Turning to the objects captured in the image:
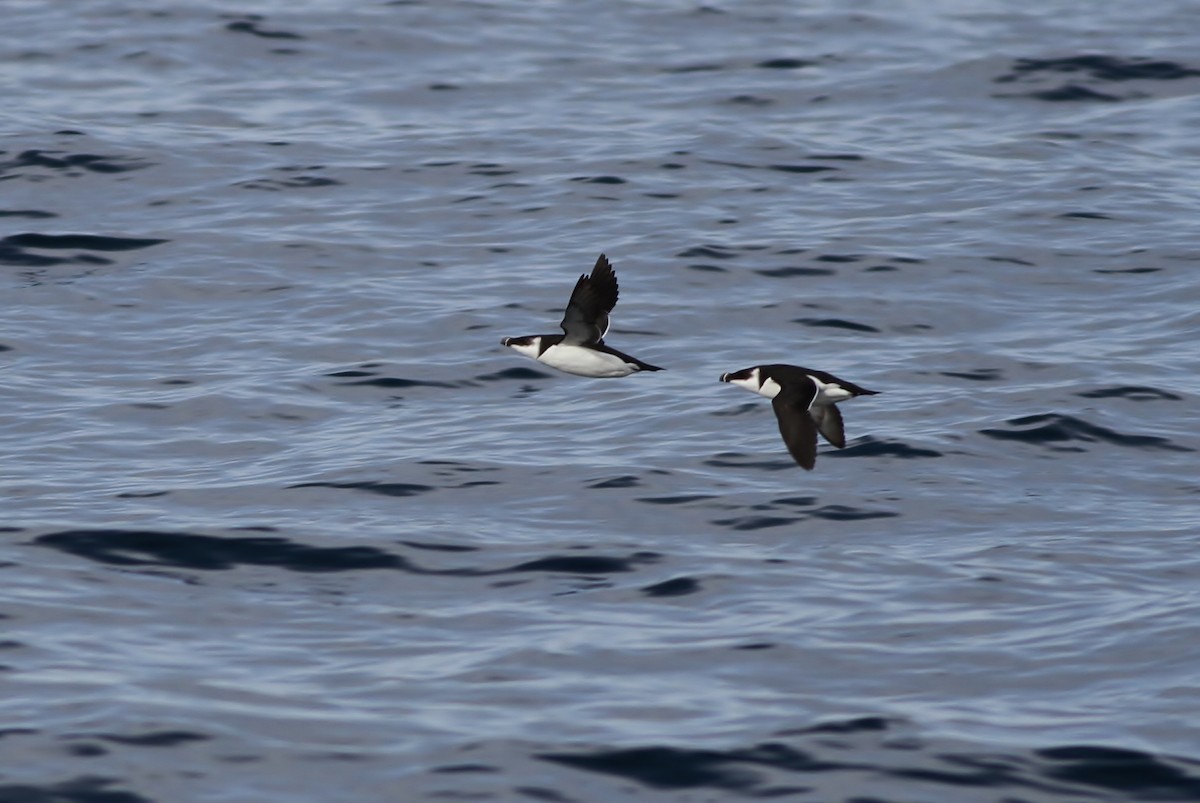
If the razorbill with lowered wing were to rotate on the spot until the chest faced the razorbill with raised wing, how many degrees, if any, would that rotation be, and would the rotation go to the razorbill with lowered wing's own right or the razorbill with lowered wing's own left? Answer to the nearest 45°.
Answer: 0° — it already faces it

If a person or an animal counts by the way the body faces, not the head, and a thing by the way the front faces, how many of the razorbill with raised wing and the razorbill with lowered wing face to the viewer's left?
2

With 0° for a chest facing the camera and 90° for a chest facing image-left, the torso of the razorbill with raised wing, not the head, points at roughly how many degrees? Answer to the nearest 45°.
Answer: approximately 90°

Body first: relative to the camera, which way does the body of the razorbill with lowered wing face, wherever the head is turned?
to the viewer's left

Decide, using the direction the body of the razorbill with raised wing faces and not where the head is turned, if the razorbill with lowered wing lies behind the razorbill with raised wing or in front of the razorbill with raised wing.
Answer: behind
